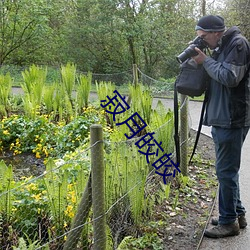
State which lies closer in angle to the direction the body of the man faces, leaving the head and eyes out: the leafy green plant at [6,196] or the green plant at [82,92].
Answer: the leafy green plant

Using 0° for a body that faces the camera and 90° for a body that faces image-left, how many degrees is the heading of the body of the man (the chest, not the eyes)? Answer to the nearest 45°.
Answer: approximately 90°

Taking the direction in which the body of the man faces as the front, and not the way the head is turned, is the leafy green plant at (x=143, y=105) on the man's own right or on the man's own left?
on the man's own right

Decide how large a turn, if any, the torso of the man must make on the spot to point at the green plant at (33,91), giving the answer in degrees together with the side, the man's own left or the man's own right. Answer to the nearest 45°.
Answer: approximately 45° to the man's own right

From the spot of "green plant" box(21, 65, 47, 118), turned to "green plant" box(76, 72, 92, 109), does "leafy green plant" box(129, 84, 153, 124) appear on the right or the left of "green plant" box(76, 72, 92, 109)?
right

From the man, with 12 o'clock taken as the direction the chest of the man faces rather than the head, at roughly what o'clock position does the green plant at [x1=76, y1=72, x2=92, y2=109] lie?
The green plant is roughly at 2 o'clock from the man.

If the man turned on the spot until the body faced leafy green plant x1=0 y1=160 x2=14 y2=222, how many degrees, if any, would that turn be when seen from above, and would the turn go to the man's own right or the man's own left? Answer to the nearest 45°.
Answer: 0° — they already face it

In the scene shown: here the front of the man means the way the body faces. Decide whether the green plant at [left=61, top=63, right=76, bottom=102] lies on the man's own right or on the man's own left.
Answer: on the man's own right
